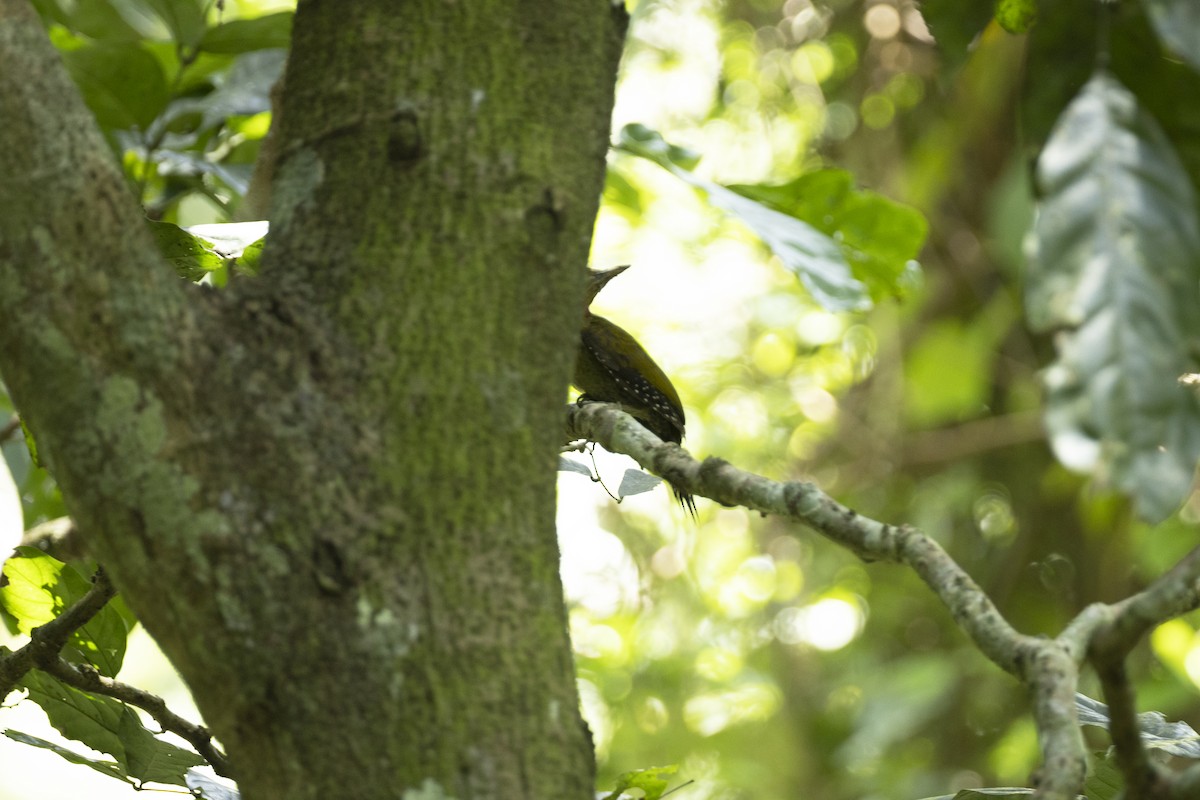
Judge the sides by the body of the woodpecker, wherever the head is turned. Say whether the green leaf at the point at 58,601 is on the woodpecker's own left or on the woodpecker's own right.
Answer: on the woodpecker's own left

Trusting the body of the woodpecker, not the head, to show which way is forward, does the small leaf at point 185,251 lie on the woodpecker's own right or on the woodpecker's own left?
on the woodpecker's own left

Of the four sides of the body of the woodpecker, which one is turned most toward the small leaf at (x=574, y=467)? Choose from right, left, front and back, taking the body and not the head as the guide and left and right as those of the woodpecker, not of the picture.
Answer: left
